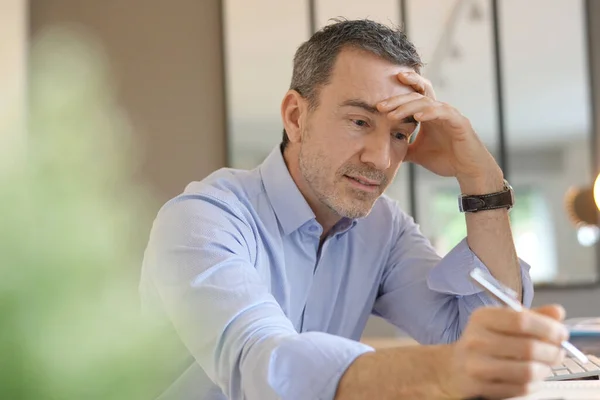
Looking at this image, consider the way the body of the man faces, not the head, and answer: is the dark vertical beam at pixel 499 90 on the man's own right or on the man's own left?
on the man's own left

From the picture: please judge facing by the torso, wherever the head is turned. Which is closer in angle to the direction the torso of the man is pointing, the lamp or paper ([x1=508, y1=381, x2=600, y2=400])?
the paper

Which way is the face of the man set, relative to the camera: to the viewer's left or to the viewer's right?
to the viewer's right

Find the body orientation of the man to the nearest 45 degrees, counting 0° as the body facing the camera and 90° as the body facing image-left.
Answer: approximately 315°

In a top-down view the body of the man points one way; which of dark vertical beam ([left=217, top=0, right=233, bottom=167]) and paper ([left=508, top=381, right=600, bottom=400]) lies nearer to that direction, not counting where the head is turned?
the paper

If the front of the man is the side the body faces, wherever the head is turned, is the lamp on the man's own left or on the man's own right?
on the man's own left
